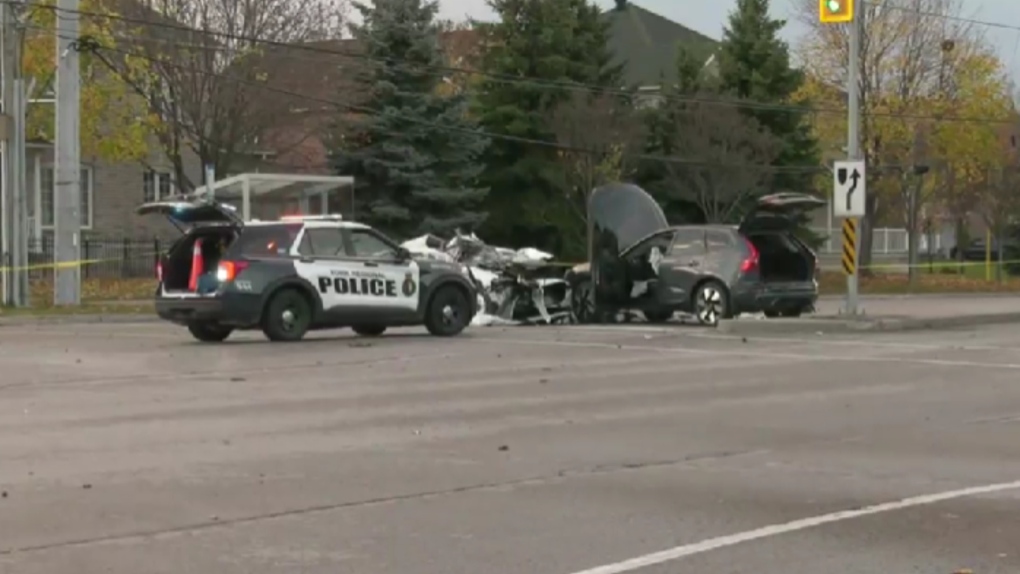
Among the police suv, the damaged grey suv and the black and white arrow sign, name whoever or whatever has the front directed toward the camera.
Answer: the black and white arrow sign

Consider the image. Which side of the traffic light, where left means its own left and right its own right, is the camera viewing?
front

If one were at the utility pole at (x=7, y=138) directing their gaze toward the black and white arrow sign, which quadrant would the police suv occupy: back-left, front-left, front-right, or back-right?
front-right

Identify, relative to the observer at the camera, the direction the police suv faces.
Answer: facing away from the viewer and to the right of the viewer

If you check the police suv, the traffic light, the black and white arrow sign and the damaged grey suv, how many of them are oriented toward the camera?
2

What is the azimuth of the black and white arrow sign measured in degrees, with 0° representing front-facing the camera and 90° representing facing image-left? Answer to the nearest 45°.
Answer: approximately 0°

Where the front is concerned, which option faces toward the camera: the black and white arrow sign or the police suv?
the black and white arrow sign

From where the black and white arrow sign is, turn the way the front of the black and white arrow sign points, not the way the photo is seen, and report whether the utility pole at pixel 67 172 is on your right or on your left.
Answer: on your right

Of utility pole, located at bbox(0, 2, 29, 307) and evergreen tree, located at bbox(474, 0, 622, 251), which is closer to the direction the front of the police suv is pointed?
the evergreen tree
